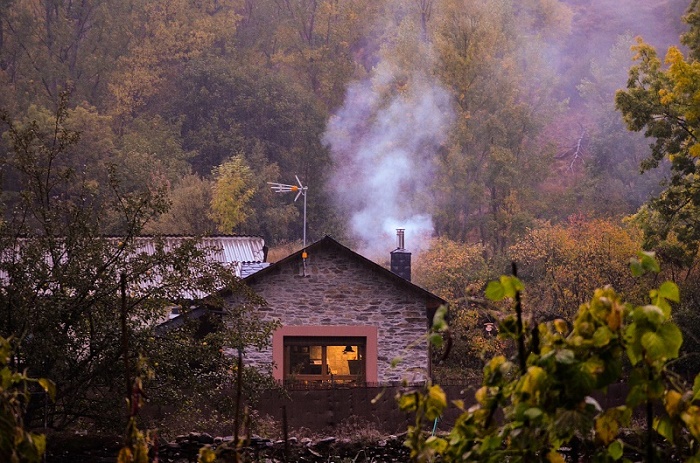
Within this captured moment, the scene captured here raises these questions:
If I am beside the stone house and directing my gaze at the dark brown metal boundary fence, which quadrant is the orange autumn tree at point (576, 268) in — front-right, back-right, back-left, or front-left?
back-left

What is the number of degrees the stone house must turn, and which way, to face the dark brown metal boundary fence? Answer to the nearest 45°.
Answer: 0° — it already faces it

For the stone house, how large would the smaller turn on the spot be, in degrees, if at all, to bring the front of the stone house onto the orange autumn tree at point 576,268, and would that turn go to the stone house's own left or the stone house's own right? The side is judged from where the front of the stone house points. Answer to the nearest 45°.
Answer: approximately 135° to the stone house's own left

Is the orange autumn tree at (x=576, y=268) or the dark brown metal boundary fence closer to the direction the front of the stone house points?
the dark brown metal boundary fence

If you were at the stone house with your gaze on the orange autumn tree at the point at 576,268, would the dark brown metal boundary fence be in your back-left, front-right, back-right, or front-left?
back-right

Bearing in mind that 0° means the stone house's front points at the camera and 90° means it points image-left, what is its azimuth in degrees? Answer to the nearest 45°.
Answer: approximately 0°
